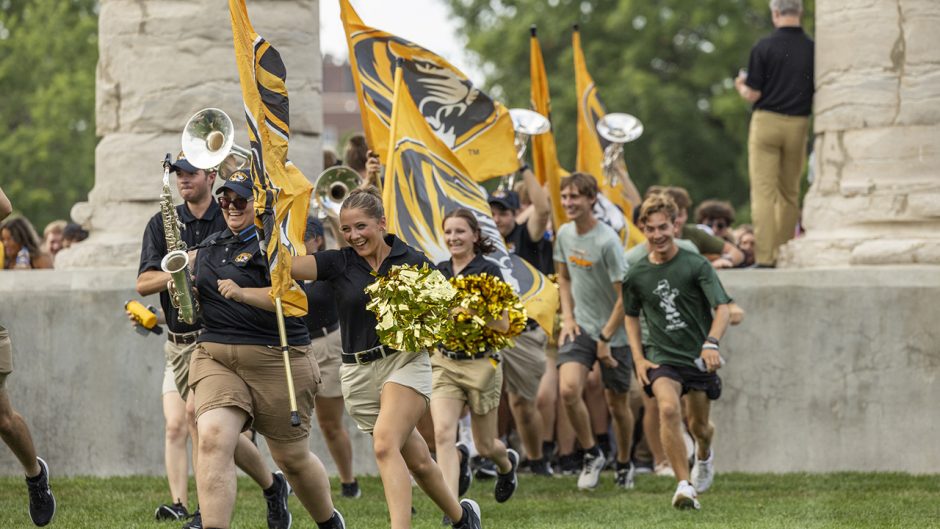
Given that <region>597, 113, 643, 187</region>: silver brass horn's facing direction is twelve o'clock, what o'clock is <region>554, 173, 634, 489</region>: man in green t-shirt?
The man in green t-shirt is roughly at 12 o'clock from the silver brass horn.

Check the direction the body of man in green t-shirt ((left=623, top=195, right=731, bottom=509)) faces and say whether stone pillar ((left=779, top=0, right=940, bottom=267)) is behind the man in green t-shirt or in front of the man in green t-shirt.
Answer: behind

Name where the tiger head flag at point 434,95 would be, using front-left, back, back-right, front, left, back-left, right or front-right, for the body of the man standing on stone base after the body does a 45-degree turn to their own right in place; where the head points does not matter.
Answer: back-left

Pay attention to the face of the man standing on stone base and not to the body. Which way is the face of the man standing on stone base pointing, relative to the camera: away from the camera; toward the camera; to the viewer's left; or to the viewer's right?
away from the camera

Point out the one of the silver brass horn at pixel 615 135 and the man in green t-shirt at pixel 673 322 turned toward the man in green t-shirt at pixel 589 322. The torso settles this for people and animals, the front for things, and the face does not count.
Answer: the silver brass horn

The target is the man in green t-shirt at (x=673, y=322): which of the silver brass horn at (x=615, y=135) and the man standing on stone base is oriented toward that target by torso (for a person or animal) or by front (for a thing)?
the silver brass horn

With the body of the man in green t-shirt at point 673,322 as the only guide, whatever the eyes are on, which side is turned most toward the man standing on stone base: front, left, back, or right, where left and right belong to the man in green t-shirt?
back

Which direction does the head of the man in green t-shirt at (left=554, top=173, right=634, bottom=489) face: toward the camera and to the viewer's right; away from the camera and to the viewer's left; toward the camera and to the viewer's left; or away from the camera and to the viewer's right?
toward the camera and to the viewer's left

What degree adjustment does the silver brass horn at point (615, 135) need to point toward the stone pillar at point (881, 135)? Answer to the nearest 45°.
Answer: approximately 45° to its left

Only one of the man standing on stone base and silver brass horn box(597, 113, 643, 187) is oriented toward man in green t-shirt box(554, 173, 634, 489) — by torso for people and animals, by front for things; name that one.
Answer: the silver brass horn

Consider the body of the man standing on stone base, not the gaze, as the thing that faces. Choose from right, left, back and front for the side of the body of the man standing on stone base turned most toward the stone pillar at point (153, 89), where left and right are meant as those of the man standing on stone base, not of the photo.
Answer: left

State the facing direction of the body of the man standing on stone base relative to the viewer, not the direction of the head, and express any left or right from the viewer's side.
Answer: facing away from the viewer and to the left of the viewer

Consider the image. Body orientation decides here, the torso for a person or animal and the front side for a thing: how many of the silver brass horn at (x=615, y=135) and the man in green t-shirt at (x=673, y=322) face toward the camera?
2
